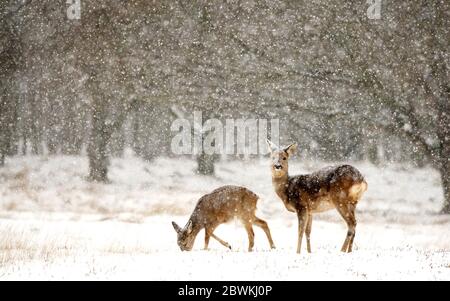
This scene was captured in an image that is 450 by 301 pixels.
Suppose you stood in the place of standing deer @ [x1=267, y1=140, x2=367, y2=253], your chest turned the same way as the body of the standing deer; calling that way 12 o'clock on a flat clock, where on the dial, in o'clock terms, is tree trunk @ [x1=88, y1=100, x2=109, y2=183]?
The tree trunk is roughly at 2 o'clock from the standing deer.

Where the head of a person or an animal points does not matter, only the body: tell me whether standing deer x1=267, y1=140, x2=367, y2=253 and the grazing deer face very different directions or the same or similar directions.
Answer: same or similar directions

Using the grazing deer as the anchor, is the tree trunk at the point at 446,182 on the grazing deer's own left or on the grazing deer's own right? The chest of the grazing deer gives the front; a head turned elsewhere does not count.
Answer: on the grazing deer's own right

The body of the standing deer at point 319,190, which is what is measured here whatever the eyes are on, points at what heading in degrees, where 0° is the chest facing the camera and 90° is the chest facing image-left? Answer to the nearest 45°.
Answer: approximately 90°

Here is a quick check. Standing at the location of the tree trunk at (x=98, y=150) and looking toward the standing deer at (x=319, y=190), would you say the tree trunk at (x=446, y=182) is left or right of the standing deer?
left

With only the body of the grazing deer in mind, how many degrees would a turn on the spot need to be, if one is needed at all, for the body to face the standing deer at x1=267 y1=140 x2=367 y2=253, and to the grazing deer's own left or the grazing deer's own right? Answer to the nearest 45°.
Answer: approximately 135° to the grazing deer's own left

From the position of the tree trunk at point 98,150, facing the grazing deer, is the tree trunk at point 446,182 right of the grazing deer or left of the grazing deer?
left

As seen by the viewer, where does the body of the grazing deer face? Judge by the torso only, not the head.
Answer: to the viewer's left

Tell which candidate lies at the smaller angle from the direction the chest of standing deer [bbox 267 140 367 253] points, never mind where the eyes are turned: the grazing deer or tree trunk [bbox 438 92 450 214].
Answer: the grazing deer

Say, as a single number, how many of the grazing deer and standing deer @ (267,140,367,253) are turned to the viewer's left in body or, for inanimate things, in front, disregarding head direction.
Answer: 2

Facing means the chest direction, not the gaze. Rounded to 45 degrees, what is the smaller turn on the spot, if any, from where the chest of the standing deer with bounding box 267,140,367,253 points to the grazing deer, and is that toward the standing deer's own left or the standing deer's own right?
approximately 45° to the standing deer's own right
